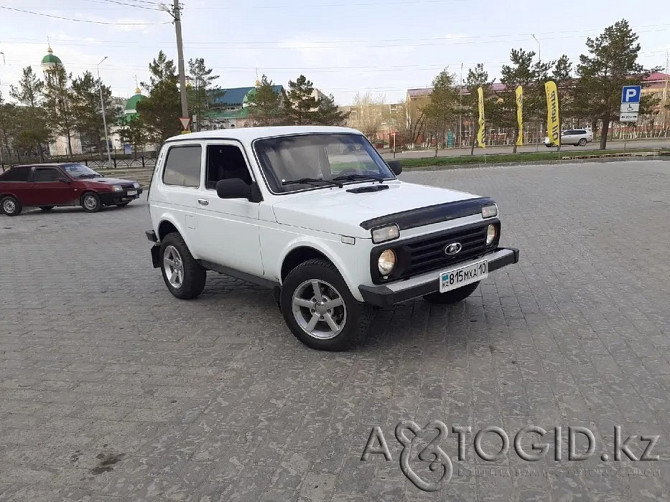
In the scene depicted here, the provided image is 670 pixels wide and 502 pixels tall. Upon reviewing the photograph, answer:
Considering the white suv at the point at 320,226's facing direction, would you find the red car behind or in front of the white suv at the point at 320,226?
behind

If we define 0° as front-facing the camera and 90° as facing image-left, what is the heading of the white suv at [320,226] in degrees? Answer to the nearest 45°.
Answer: approximately 315°

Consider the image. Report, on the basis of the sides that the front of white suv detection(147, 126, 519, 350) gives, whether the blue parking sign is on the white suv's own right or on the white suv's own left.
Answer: on the white suv's own left

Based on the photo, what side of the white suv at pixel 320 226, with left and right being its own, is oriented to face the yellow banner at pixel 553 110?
left

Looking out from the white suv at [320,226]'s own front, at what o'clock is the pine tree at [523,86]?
The pine tree is roughly at 8 o'clock from the white suv.

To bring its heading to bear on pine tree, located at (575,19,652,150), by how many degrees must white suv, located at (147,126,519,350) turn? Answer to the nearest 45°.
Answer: approximately 90° to its left

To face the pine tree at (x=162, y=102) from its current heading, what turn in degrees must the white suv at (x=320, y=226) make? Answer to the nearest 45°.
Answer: approximately 135° to its left
